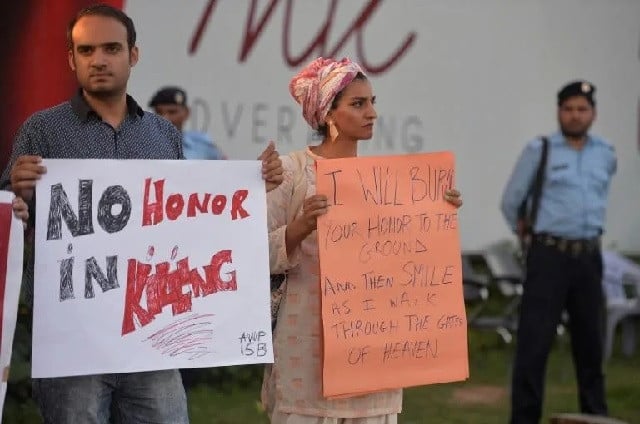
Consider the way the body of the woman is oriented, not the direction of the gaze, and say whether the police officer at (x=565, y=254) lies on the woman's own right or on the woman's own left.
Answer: on the woman's own left

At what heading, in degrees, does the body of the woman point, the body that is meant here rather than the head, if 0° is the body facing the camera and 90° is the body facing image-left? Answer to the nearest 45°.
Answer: approximately 315°

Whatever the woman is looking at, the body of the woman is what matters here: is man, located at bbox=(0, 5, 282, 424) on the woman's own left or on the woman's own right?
on the woman's own right

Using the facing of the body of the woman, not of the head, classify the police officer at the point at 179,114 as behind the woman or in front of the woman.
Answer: behind
